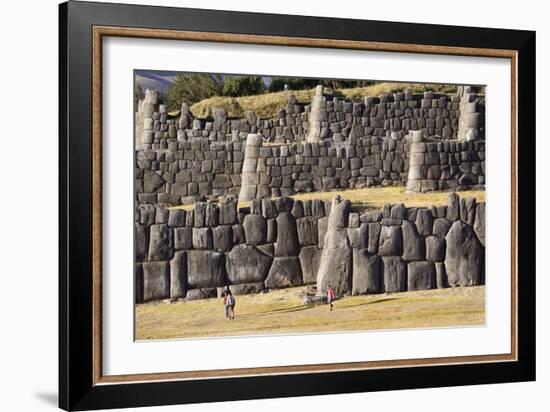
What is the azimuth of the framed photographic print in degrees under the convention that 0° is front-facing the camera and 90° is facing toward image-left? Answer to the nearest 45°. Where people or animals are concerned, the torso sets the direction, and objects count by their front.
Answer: approximately 315°
